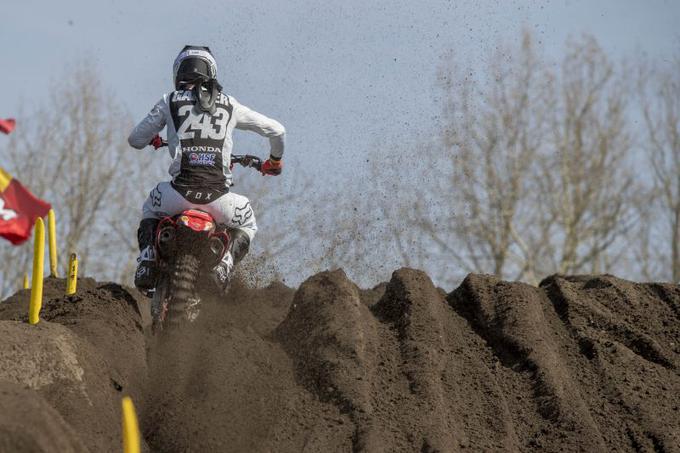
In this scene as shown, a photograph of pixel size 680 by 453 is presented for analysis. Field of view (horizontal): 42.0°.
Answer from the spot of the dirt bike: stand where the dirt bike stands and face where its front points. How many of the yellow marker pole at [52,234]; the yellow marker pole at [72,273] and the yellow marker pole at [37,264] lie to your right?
0

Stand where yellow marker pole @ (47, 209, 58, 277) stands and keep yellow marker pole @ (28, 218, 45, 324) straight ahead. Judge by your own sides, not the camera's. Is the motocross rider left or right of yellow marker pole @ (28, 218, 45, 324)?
left

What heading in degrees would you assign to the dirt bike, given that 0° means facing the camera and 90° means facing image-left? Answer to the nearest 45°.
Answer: approximately 180°

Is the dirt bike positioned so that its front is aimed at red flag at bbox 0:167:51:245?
no

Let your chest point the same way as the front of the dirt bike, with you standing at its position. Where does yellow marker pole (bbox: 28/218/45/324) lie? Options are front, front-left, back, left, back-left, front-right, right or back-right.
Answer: back-left

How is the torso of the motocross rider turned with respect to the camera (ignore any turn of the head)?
away from the camera

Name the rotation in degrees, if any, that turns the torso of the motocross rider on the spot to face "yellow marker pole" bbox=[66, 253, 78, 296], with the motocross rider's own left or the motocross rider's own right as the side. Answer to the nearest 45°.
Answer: approximately 45° to the motocross rider's own left

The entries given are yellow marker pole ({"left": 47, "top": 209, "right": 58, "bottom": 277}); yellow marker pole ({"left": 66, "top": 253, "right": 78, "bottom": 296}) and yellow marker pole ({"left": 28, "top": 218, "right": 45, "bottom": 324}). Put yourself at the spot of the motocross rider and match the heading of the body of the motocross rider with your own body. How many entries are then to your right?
0

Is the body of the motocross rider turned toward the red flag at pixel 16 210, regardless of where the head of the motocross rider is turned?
no

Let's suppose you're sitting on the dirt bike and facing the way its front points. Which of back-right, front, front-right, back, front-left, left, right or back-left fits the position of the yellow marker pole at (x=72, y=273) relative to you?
front-left

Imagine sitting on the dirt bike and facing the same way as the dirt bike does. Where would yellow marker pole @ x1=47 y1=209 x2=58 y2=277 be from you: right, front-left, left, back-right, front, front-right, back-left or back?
front-left

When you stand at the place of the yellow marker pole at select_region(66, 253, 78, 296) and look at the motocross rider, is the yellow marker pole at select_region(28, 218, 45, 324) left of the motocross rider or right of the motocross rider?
right

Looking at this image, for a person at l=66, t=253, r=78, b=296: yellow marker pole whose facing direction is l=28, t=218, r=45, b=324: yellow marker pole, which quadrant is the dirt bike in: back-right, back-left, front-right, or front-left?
front-left
